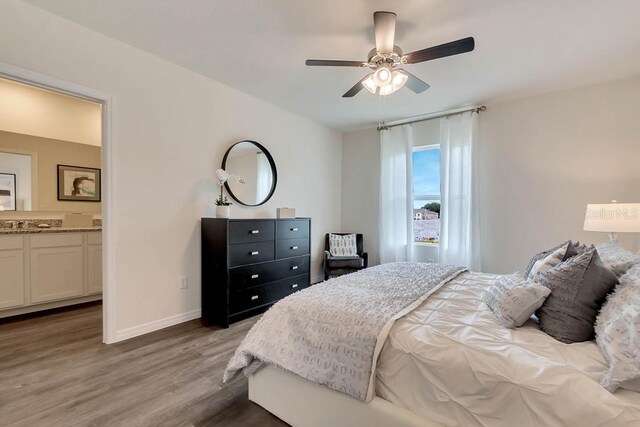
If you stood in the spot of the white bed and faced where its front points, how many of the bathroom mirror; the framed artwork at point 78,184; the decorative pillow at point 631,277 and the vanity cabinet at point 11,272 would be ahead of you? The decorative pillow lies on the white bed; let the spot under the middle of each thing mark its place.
3

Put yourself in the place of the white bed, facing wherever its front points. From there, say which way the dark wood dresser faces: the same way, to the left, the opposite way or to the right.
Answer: the opposite way

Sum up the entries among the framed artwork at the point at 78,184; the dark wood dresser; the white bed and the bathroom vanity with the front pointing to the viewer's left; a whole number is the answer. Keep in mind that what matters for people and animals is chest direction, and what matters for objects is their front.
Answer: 1

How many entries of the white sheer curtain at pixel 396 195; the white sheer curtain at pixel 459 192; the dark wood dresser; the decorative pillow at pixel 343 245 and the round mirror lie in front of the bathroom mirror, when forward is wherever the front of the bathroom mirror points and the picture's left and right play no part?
5

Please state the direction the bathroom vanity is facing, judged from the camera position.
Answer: facing the viewer and to the right of the viewer

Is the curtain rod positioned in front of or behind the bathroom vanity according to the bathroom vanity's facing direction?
in front

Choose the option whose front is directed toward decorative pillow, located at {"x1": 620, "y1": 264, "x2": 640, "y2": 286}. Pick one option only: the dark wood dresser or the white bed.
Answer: the dark wood dresser

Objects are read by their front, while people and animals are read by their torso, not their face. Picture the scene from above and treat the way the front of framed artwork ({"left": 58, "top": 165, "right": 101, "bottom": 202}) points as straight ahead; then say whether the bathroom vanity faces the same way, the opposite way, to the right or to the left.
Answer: the same way

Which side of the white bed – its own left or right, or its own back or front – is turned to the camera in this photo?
left

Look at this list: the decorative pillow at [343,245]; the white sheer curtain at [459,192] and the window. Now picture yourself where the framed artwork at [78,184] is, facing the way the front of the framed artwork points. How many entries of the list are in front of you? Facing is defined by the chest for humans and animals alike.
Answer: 3

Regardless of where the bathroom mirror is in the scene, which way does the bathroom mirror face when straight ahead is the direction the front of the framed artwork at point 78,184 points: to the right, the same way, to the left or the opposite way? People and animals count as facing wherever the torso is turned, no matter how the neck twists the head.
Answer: the same way

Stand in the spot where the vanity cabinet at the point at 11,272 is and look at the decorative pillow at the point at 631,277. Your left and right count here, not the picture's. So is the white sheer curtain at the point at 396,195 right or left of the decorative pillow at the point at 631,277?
left

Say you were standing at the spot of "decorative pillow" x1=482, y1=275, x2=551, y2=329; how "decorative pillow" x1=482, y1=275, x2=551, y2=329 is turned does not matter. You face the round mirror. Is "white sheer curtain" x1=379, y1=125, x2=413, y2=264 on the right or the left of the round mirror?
right

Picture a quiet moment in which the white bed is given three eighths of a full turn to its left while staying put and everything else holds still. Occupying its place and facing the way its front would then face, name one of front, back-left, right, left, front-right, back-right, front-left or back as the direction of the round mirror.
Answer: back

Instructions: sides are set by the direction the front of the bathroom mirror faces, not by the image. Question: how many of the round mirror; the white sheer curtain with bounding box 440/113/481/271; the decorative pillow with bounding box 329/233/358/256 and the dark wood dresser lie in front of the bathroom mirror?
4

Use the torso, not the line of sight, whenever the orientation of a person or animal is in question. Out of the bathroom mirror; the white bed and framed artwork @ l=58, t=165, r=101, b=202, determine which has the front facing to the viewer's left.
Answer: the white bed
